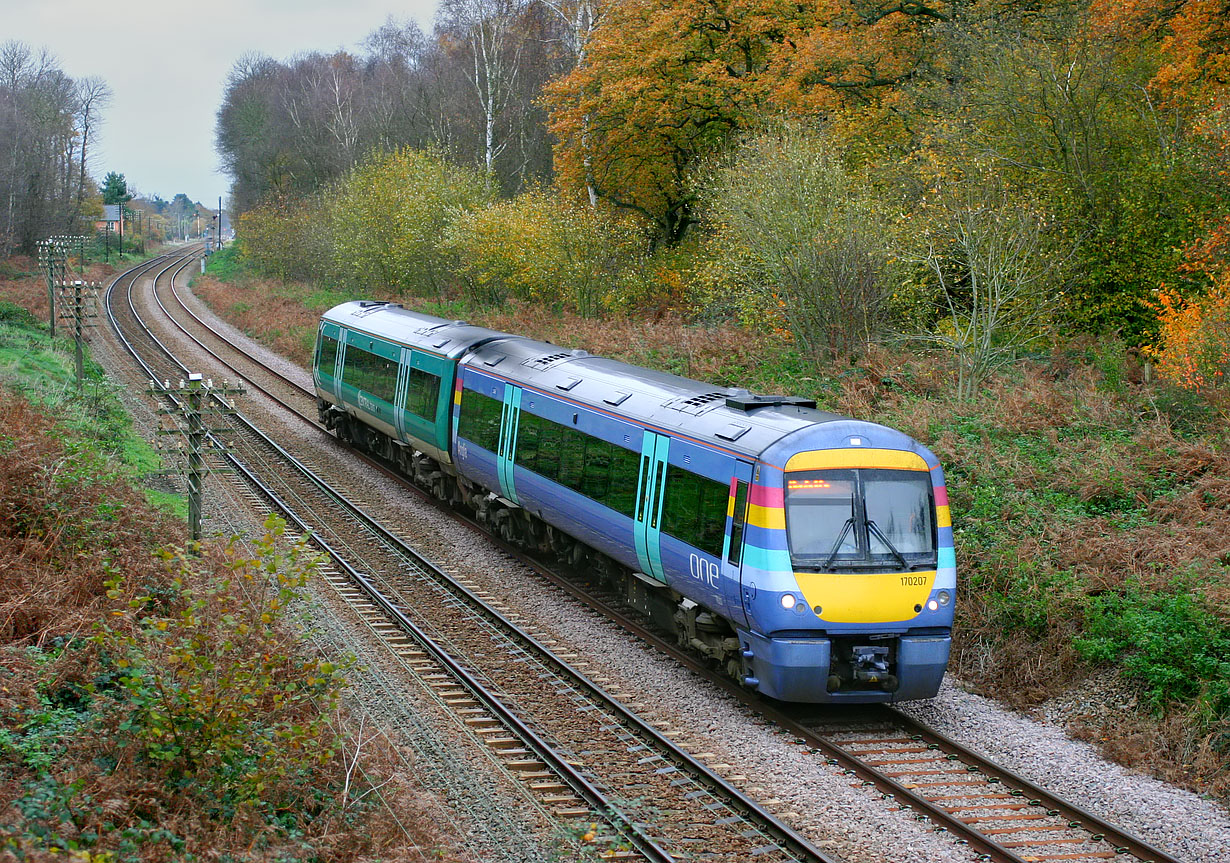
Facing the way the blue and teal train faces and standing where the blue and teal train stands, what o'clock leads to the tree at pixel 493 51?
The tree is roughly at 7 o'clock from the blue and teal train.

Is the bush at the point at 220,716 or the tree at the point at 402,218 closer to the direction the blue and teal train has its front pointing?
the bush

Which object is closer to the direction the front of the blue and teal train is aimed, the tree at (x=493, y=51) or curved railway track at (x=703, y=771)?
the curved railway track

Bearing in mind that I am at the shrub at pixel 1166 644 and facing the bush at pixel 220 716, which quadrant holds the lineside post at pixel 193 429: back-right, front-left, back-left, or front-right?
front-right

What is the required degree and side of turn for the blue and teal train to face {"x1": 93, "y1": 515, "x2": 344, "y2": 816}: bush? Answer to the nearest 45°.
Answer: approximately 90° to its right

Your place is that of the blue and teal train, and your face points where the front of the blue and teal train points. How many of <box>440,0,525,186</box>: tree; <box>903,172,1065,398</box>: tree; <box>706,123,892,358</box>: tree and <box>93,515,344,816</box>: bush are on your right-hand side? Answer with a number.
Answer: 1

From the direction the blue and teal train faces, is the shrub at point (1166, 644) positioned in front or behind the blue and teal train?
in front

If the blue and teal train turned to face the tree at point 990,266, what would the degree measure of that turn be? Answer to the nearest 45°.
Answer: approximately 90° to its left

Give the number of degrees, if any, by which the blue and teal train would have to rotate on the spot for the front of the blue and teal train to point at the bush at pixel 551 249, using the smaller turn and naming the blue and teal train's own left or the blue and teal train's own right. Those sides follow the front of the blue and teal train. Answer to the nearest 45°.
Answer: approximately 135° to the blue and teal train's own left

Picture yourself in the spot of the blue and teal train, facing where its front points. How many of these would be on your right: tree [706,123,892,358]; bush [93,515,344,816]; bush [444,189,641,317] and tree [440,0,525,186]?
1

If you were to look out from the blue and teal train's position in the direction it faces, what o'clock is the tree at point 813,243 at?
The tree is roughly at 8 o'clock from the blue and teal train.
